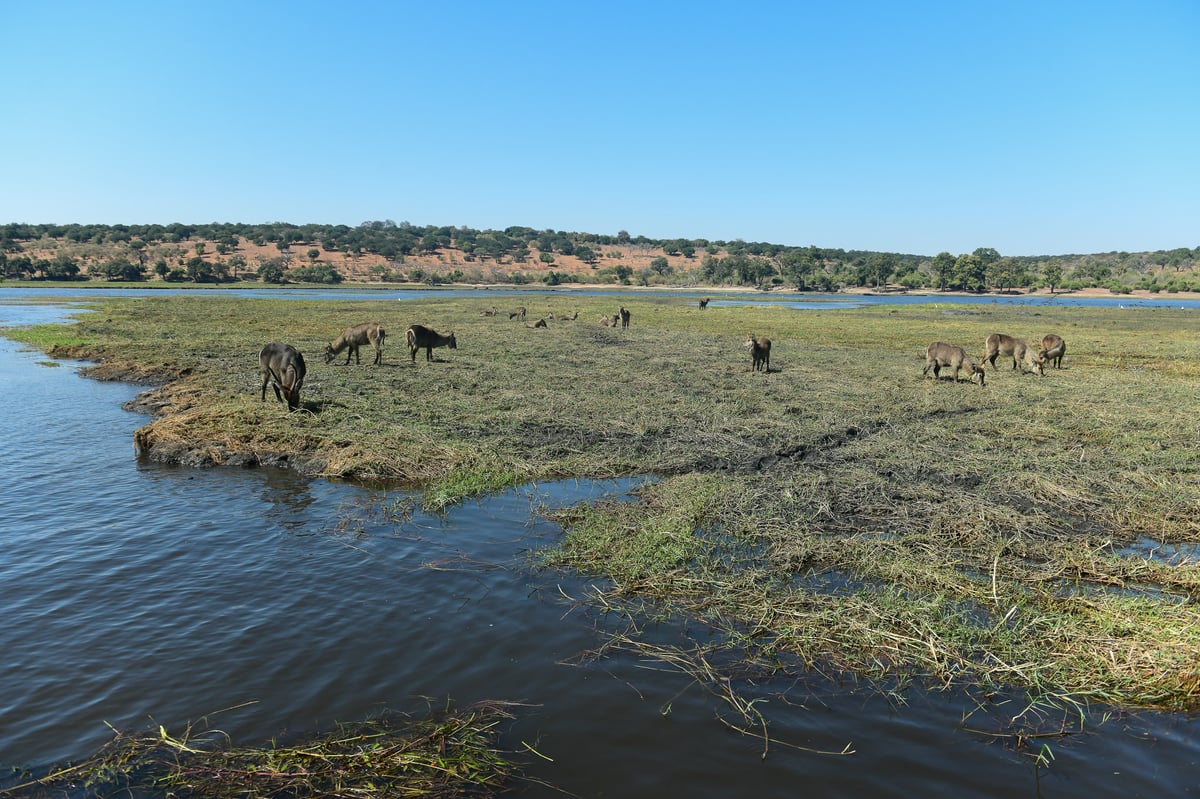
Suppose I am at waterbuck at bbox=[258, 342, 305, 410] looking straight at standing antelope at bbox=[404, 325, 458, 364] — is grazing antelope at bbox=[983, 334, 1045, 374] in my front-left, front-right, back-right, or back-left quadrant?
front-right

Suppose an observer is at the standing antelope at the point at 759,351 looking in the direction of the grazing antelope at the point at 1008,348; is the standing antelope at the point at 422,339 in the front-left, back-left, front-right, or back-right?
back-left

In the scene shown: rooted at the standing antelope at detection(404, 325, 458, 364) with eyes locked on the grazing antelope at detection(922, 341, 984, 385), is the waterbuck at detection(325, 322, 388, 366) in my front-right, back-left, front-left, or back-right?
back-right

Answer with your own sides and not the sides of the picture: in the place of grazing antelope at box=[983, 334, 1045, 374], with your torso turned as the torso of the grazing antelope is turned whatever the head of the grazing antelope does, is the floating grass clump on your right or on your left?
on your right

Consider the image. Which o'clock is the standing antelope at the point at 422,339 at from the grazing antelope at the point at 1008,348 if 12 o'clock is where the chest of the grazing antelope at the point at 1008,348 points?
the standing antelope at the point at 422,339 is roughly at 5 o'clock from the grazing antelope at the point at 1008,348.

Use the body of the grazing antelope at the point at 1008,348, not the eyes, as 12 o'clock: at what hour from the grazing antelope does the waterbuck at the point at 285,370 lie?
The waterbuck is roughly at 4 o'clock from the grazing antelope.

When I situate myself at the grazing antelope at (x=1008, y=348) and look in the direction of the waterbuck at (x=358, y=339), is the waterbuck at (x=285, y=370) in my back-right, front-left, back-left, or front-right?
front-left

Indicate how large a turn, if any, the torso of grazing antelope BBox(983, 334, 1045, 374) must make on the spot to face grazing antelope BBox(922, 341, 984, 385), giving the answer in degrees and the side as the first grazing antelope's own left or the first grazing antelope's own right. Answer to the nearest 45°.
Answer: approximately 90° to the first grazing antelope's own right

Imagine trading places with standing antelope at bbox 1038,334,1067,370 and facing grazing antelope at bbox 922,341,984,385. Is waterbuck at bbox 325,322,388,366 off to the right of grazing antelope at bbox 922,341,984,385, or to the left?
right

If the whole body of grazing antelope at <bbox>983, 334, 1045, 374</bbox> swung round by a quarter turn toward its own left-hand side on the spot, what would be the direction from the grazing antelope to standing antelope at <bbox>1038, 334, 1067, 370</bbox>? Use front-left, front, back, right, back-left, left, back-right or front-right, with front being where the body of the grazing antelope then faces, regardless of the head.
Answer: front-right

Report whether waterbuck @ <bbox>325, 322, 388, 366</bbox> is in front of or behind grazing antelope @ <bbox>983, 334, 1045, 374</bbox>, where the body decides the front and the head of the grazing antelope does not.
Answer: behind

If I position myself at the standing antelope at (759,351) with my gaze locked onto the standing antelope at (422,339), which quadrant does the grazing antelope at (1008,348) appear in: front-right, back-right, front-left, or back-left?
back-right

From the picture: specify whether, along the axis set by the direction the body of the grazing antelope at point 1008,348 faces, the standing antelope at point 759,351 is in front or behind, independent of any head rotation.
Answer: behind

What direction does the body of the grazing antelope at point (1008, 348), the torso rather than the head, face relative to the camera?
to the viewer's right
